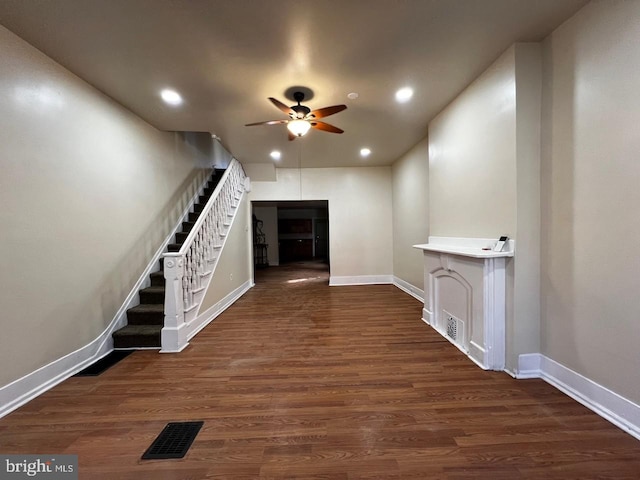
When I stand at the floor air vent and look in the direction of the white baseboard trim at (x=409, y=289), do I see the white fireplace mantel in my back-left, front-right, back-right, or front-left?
front-right

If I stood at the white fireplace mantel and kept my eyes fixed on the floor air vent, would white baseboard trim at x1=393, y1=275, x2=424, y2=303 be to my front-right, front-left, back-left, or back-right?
back-right

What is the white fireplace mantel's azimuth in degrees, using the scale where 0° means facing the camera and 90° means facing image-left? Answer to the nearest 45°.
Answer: approximately 45°

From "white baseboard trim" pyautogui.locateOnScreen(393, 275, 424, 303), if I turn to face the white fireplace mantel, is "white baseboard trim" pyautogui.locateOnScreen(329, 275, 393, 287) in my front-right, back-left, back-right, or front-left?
back-right

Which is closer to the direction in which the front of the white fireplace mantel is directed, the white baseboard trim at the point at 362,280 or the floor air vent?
the floor air vent

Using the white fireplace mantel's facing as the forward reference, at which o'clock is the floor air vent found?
The floor air vent is roughly at 12 o'clock from the white fireplace mantel.

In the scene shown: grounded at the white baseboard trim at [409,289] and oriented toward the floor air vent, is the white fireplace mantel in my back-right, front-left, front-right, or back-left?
front-left

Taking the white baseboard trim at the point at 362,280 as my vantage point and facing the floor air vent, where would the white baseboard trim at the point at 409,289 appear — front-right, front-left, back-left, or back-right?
front-left

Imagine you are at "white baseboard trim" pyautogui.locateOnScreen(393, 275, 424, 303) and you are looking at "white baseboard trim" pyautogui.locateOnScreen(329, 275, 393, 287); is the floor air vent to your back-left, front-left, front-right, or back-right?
back-left

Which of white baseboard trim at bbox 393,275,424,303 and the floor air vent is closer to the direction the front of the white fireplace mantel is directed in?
the floor air vent

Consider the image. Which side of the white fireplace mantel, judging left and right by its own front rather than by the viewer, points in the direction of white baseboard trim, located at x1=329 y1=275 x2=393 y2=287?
right

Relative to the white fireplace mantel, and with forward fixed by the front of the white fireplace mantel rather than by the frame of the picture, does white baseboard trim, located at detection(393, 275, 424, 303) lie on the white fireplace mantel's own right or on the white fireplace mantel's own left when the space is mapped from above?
on the white fireplace mantel's own right
